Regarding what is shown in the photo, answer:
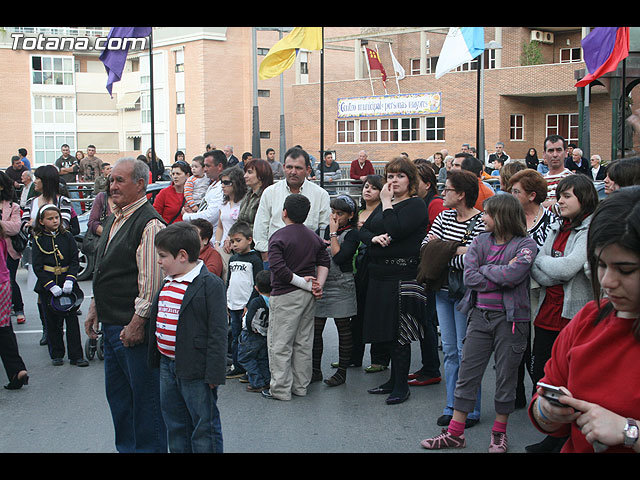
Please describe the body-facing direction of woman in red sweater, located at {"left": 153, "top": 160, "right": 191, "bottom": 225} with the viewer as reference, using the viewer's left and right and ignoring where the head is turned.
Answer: facing the viewer and to the right of the viewer

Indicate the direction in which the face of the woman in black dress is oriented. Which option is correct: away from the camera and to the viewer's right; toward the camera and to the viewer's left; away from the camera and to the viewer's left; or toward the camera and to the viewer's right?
toward the camera and to the viewer's left

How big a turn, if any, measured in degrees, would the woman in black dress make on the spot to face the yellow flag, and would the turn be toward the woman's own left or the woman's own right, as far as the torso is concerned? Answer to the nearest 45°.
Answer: approximately 135° to the woman's own right

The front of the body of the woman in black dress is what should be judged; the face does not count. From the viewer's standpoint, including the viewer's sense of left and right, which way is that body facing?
facing the viewer and to the left of the viewer

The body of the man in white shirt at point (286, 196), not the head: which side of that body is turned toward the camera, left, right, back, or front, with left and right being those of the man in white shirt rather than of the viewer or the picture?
front

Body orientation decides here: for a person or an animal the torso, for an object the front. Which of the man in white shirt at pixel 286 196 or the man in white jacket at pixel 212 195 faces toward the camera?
the man in white shirt at pixel 286 196

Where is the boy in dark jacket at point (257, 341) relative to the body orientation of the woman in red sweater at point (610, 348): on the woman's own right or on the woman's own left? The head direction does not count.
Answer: on the woman's own right

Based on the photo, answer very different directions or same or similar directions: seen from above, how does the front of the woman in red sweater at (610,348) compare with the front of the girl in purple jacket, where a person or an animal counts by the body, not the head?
same or similar directions

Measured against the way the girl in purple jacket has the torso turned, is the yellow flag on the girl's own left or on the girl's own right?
on the girl's own right

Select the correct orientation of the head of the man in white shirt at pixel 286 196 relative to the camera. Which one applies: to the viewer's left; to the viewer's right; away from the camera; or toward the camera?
toward the camera

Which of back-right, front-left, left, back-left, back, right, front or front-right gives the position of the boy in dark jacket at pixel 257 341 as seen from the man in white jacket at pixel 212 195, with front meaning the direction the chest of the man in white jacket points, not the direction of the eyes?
left
